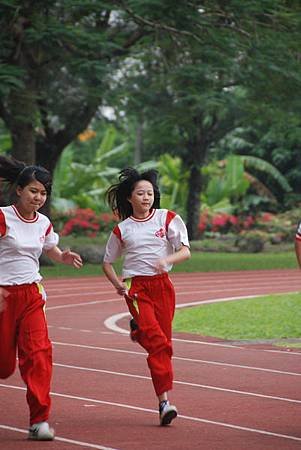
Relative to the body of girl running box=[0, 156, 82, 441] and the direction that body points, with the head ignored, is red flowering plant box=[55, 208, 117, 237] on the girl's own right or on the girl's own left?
on the girl's own left

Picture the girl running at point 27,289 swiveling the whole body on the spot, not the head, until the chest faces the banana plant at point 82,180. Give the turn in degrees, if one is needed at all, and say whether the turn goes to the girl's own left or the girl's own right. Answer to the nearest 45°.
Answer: approximately 135° to the girl's own left

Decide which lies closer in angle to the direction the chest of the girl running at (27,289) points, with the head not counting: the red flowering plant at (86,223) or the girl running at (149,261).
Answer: the girl running

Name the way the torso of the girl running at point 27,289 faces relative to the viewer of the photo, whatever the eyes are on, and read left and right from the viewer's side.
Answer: facing the viewer and to the right of the viewer

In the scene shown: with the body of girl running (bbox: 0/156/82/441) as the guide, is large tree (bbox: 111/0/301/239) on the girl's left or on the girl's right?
on the girl's left

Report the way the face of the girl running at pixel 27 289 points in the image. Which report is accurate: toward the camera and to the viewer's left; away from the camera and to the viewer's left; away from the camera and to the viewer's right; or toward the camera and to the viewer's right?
toward the camera and to the viewer's right

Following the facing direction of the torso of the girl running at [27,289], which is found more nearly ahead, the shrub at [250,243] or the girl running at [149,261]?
the girl running

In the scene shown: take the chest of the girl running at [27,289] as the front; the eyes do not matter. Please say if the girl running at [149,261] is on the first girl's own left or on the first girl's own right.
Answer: on the first girl's own left

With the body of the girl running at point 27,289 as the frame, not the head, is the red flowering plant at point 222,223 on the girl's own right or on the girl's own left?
on the girl's own left
